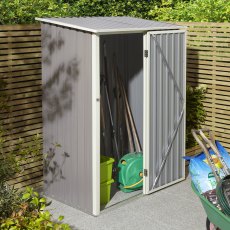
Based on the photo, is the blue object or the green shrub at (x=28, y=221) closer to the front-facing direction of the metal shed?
the blue object

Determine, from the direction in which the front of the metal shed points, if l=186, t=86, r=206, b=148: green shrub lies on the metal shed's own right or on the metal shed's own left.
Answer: on the metal shed's own left

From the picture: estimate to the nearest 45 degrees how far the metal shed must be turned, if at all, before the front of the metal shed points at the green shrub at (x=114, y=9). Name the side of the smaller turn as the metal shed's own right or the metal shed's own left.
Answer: approximately 135° to the metal shed's own left

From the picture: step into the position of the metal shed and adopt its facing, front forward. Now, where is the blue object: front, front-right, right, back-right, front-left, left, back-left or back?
front

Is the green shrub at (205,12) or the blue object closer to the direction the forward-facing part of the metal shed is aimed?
the blue object

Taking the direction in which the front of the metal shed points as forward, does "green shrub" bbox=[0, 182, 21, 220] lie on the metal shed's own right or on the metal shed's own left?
on the metal shed's own right

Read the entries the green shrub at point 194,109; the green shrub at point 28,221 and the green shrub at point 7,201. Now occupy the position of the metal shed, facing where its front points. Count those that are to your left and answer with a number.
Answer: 1

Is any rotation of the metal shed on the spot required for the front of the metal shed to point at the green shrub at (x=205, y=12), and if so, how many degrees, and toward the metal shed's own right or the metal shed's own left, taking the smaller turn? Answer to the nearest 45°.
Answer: approximately 90° to the metal shed's own left

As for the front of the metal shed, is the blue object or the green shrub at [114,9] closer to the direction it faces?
the blue object

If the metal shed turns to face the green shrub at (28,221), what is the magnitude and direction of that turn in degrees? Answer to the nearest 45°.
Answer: approximately 45° to its right

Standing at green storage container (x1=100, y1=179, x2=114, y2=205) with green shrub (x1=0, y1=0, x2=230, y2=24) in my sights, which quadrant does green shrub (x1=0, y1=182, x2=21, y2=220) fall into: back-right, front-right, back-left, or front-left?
back-left

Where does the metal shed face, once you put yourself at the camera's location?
facing the viewer and to the right of the viewer

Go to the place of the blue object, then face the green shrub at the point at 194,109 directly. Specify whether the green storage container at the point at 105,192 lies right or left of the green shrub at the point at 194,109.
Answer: left
